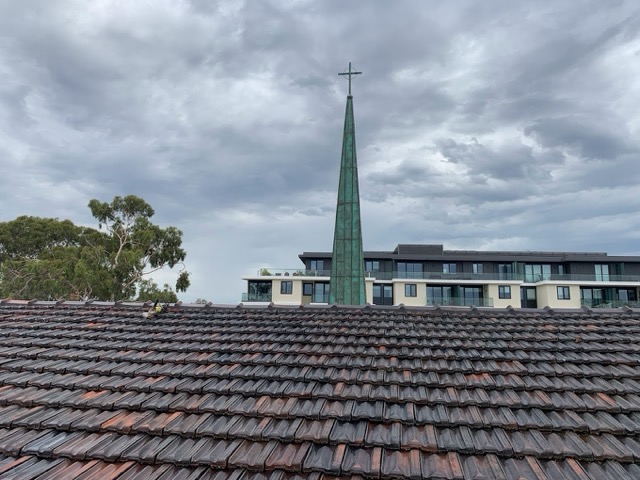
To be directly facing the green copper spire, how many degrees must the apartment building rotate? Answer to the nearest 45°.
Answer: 0° — it already faces it

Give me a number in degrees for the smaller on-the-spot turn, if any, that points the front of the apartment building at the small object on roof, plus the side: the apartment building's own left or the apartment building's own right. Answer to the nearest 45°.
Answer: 0° — it already faces it

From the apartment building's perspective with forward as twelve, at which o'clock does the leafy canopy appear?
The leafy canopy is roughly at 2 o'clock from the apartment building.

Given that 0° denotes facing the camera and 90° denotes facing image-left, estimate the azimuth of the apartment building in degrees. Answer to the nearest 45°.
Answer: approximately 0°

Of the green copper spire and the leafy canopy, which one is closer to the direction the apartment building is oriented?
the green copper spire
